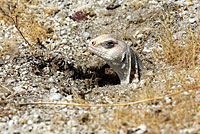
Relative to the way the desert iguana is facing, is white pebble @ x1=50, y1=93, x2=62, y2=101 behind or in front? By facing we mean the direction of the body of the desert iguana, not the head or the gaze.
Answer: in front

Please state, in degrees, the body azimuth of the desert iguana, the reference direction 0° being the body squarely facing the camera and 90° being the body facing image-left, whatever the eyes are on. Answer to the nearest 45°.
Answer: approximately 90°
